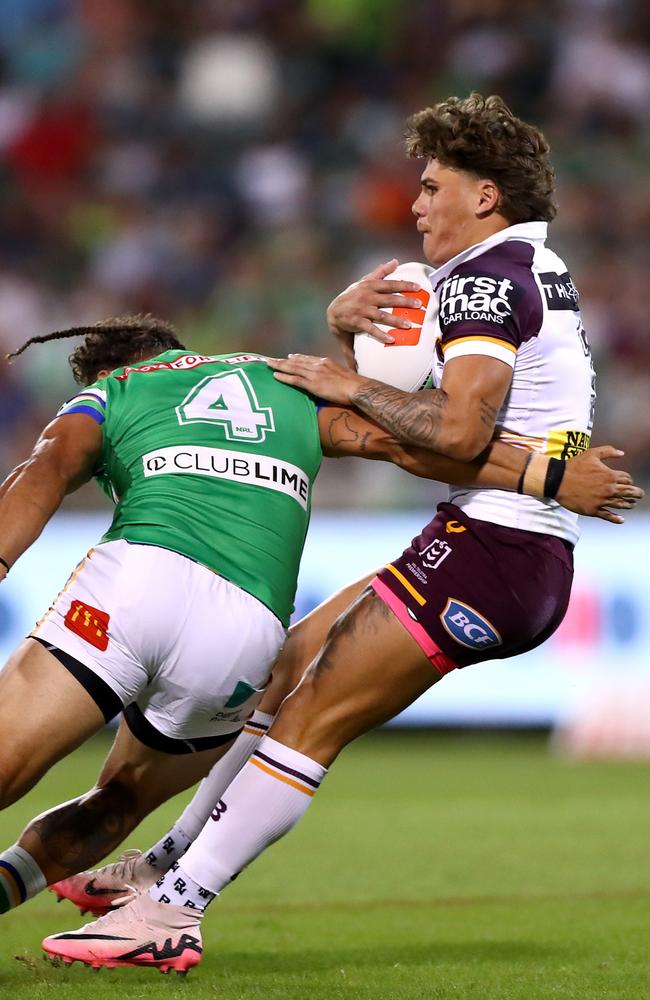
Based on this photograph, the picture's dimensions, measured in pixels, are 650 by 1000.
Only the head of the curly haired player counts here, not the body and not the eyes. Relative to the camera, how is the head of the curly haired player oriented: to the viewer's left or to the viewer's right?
to the viewer's left

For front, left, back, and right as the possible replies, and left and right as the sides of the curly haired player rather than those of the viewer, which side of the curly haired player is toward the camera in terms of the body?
left

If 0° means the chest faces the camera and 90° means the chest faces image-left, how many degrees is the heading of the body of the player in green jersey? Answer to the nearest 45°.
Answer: approximately 180°
